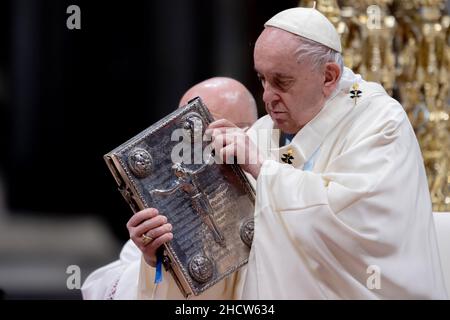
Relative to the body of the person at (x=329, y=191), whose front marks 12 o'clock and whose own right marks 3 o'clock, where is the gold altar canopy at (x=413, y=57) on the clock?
The gold altar canopy is roughly at 5 o'clock from the person.

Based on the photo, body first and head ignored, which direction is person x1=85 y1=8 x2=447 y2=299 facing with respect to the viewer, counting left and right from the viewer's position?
facing the viewer and to the left of the viewer
